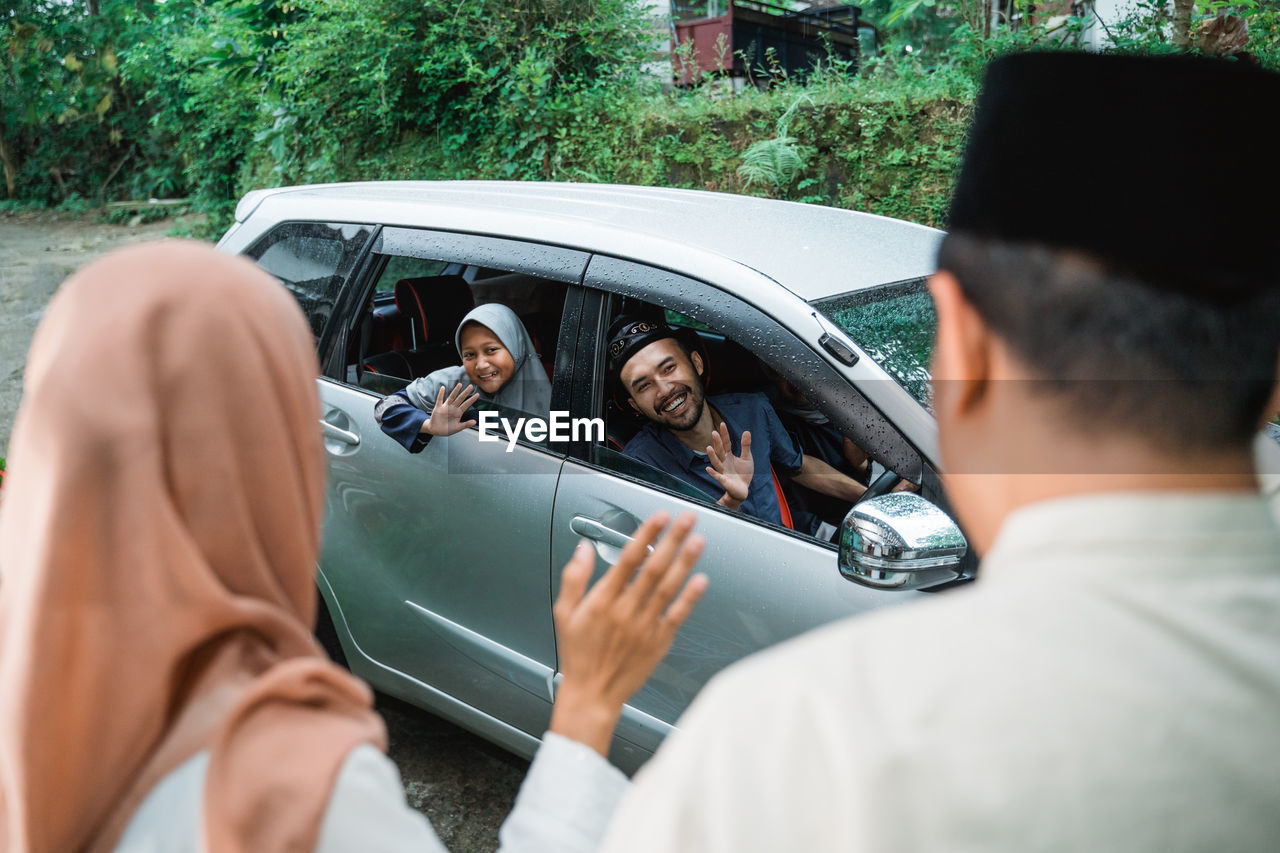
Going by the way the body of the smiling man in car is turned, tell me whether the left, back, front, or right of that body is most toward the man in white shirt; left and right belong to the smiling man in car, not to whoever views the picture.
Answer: front

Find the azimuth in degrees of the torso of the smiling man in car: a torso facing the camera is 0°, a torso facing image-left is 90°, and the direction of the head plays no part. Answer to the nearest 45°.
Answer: approximately 0°

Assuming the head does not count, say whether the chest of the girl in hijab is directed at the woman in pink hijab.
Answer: yes

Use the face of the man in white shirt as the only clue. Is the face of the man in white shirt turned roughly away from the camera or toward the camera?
away from the camera

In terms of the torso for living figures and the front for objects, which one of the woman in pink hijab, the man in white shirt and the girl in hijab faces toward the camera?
the girl in hijab

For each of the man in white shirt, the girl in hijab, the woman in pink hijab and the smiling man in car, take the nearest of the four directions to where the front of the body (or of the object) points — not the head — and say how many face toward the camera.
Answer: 2

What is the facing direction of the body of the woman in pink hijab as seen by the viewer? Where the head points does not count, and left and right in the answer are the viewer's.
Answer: facing away from the viewer and to the right of the viewer

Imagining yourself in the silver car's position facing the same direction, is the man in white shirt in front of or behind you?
in front

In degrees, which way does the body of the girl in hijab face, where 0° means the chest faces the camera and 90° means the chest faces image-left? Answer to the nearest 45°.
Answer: approximately 0°

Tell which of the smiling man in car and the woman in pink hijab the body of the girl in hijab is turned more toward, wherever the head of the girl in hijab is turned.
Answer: the woman in pink hijab

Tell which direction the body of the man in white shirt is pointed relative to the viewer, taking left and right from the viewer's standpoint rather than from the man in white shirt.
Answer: facing away from the viewer and to the left of the viewer

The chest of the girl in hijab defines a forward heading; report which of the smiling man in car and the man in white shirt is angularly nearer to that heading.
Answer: the man in white shirt

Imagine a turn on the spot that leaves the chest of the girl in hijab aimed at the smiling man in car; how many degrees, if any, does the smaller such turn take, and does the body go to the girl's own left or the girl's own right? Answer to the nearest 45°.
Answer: approximately 45° to the girl's own left
